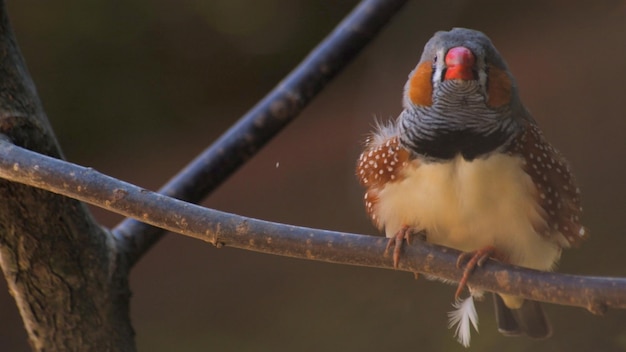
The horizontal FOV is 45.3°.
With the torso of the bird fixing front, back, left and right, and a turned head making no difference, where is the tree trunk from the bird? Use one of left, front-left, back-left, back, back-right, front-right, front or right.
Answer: right

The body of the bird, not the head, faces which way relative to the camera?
toward the camera
